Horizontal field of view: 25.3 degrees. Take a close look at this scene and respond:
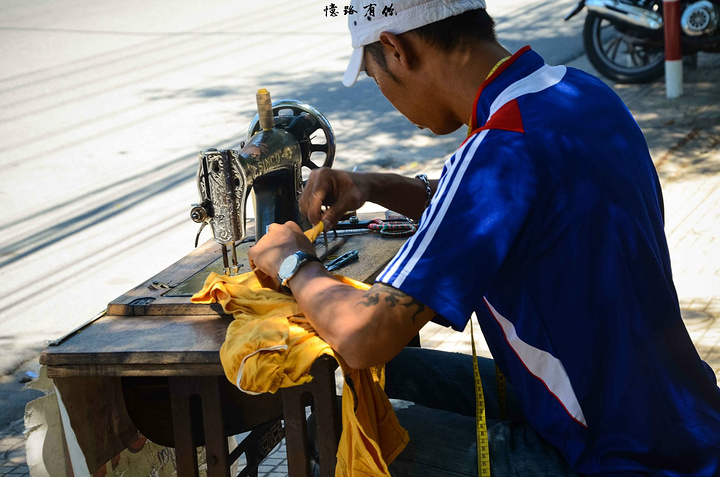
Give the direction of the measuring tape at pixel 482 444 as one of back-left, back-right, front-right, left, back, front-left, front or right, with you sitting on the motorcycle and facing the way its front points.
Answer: right

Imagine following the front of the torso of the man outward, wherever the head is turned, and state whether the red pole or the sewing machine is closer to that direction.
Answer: the sewing machine

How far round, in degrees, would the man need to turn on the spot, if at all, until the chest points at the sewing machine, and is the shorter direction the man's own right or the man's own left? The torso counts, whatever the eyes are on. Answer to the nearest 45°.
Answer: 0° — they already face it

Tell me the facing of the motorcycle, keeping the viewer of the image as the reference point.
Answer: facing to the right of the viewer

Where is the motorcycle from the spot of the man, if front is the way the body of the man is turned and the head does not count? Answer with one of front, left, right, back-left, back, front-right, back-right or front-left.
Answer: front-right

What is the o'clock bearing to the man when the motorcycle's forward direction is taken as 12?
The man is roughly at 3 o'clock from the motorcycle.

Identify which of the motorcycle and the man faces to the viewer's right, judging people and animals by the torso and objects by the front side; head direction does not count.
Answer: the motorcycle

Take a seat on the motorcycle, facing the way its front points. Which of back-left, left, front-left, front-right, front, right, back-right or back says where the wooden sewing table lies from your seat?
right

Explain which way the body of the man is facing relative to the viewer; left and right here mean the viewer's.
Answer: facing away from the viewer and to the left of the viewer
